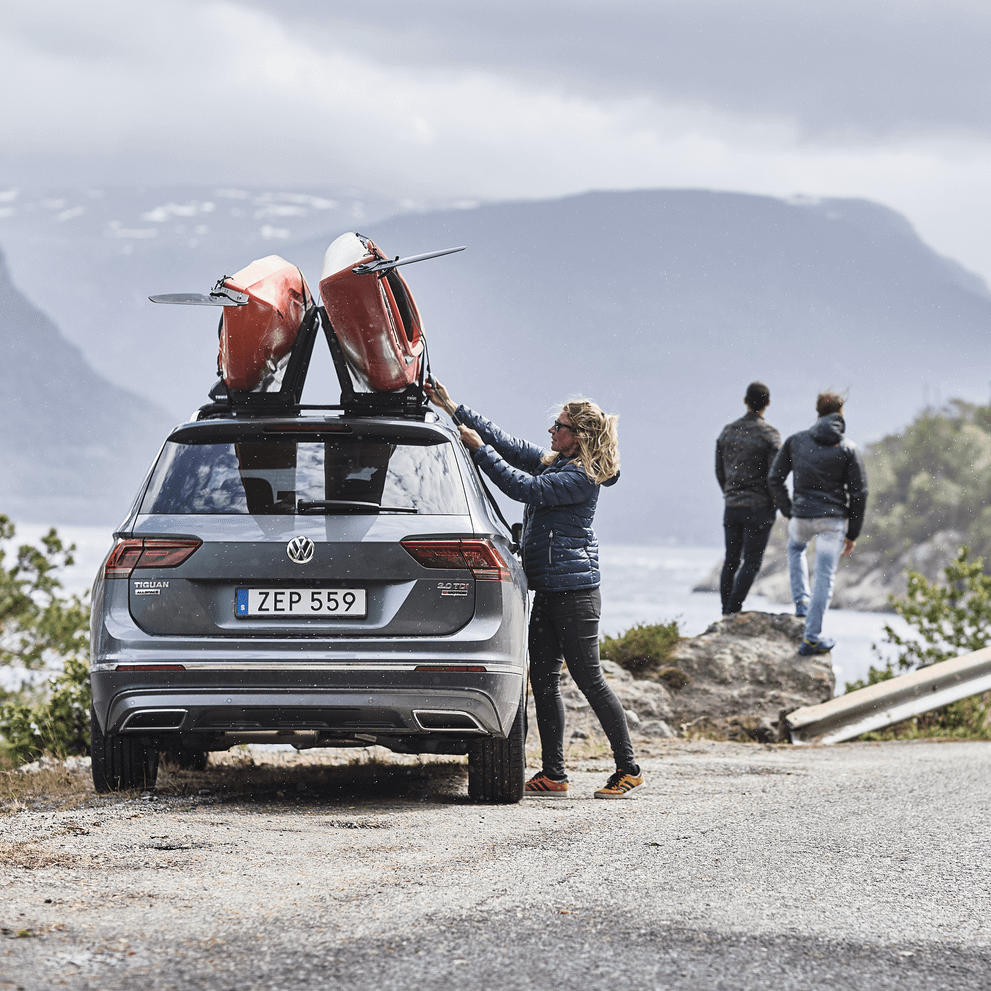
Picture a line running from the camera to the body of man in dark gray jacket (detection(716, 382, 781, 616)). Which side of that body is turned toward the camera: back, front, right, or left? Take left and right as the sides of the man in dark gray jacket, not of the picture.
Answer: back

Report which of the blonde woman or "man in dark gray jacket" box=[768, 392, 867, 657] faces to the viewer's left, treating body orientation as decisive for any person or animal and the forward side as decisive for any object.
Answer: the blonde woman

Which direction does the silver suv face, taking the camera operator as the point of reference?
facing away from the viewer

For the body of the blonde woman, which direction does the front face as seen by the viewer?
to the viewer's left

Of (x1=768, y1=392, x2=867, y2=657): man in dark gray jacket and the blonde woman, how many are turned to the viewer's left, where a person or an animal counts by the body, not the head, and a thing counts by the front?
1

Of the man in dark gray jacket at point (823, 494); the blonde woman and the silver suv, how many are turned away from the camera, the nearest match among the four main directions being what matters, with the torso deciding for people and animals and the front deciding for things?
2

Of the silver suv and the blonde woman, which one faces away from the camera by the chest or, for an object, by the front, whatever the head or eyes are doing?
the silver suv

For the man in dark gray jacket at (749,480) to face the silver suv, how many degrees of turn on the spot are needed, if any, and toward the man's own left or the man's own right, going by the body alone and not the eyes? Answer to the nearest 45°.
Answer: approximately 180°

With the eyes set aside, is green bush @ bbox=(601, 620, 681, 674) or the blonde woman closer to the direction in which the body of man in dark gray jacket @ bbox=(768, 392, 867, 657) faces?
the green bush

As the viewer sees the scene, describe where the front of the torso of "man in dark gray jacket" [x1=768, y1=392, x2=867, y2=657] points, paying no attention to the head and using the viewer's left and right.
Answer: facing away from the viewer

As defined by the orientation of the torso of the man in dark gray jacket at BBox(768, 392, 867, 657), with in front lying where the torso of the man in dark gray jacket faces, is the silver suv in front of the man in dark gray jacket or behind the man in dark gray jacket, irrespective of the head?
behind

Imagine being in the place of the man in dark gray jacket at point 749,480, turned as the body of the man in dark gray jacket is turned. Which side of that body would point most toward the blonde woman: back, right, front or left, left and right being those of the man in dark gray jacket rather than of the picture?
back

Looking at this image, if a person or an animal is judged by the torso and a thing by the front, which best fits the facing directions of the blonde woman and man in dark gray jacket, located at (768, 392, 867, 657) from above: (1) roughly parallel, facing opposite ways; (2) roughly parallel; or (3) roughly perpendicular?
roughly perpendicular
